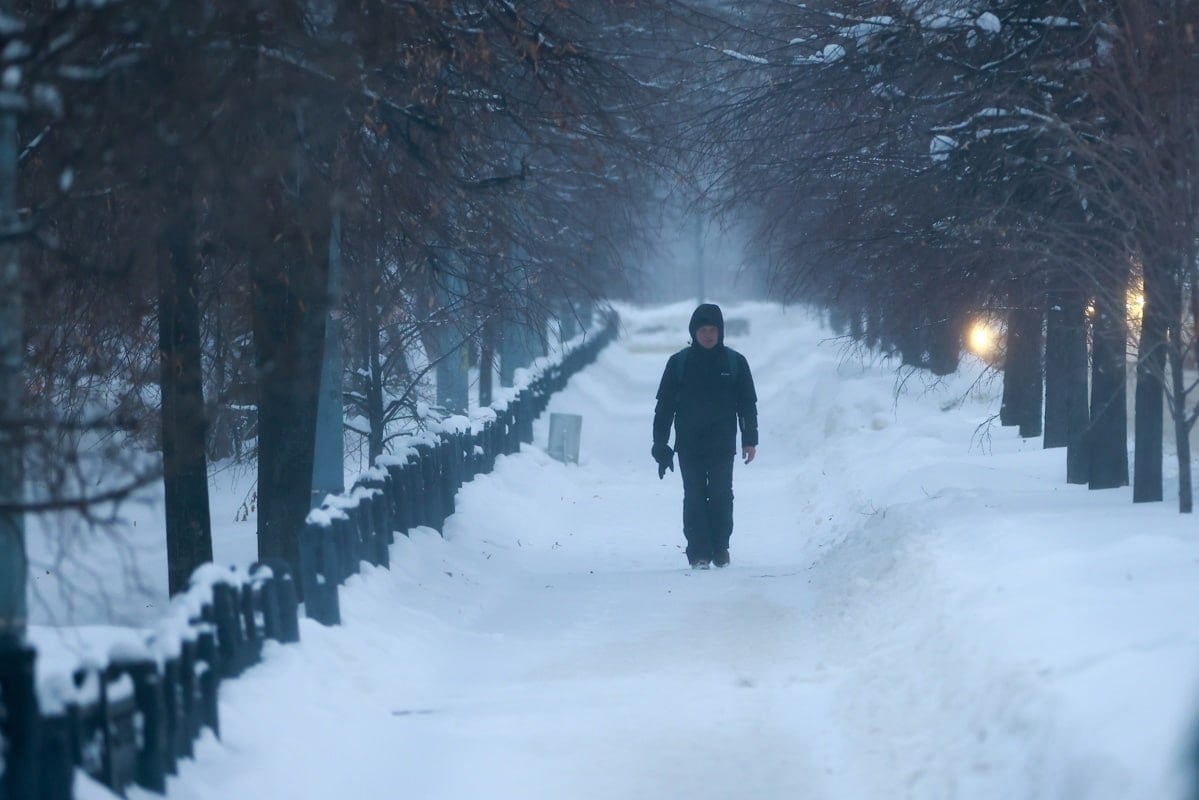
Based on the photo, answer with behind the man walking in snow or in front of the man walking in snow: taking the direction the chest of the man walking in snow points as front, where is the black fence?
in front

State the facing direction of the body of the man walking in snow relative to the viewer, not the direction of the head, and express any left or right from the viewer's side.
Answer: facing the viewer

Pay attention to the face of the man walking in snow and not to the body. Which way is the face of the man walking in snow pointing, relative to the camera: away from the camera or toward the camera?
toward the camera
